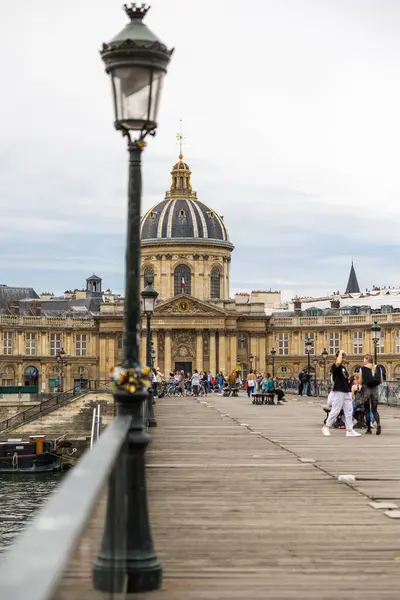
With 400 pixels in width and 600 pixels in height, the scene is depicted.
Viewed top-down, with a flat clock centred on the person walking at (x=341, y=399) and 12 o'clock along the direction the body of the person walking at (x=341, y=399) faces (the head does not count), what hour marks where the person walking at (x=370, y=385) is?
the person walking at (x=370, y=385) is roughly at 10 o'clock from the person walking at (x=341, y=399).

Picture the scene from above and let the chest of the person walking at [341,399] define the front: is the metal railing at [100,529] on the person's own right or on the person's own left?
on the person's own right
